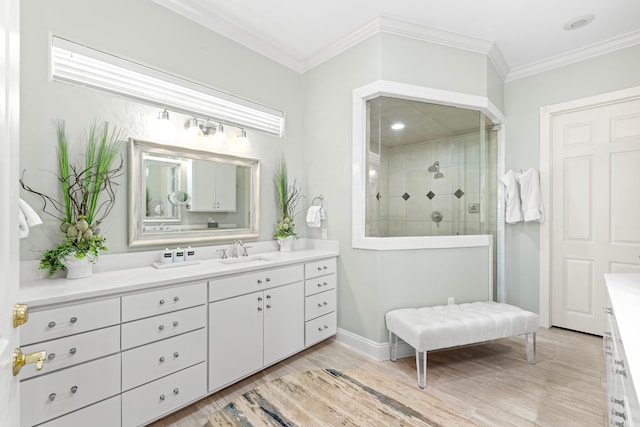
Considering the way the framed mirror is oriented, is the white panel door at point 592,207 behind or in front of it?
in front

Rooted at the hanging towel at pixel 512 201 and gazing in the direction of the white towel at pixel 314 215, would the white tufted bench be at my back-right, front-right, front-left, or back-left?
front-left

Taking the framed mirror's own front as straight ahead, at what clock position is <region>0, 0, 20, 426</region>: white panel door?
The white panel door is roughly at 2 o'clock from the framed mirror.

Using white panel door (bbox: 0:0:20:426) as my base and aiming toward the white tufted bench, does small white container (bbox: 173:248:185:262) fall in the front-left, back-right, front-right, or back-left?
front-left

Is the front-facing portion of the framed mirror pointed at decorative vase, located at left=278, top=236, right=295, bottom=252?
no

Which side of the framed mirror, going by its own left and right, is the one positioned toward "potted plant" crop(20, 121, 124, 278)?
right

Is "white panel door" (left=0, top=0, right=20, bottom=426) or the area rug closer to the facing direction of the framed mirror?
the area rug

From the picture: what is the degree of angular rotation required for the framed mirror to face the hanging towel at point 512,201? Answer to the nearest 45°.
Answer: approximately 45° to its left

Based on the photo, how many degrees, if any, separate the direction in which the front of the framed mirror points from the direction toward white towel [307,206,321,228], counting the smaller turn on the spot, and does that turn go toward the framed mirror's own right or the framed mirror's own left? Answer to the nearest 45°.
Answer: approximately 45° to the framed mirror's own left

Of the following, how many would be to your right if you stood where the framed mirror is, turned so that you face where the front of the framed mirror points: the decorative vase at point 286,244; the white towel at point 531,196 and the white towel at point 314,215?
0

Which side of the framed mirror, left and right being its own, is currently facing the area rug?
front

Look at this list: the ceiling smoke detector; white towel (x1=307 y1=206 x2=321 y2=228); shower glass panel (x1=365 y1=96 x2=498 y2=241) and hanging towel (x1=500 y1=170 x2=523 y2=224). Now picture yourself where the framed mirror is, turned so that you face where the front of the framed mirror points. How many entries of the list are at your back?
0

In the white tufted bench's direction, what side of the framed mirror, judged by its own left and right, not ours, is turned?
front

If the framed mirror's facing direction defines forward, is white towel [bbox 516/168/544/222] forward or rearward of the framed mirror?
forward

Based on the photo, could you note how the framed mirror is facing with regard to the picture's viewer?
facing the viewer and to the right of the viewer

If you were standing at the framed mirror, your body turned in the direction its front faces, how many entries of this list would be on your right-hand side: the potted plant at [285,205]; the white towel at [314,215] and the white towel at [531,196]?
0
